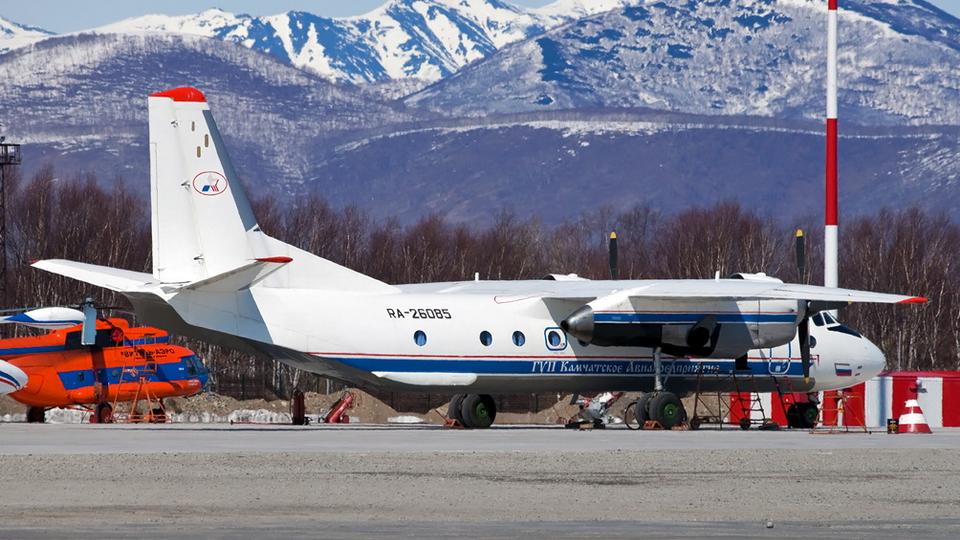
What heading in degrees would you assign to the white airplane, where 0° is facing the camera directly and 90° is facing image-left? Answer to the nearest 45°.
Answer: approximately 225°

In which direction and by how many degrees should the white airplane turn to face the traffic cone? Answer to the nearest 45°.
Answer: approximately 45° to its right
